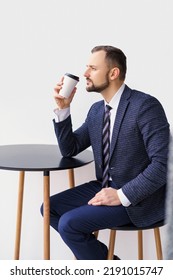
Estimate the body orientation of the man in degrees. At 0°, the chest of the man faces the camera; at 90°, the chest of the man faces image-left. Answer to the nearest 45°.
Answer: approximately 45°

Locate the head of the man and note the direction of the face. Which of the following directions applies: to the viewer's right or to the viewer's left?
to the viewer's left
